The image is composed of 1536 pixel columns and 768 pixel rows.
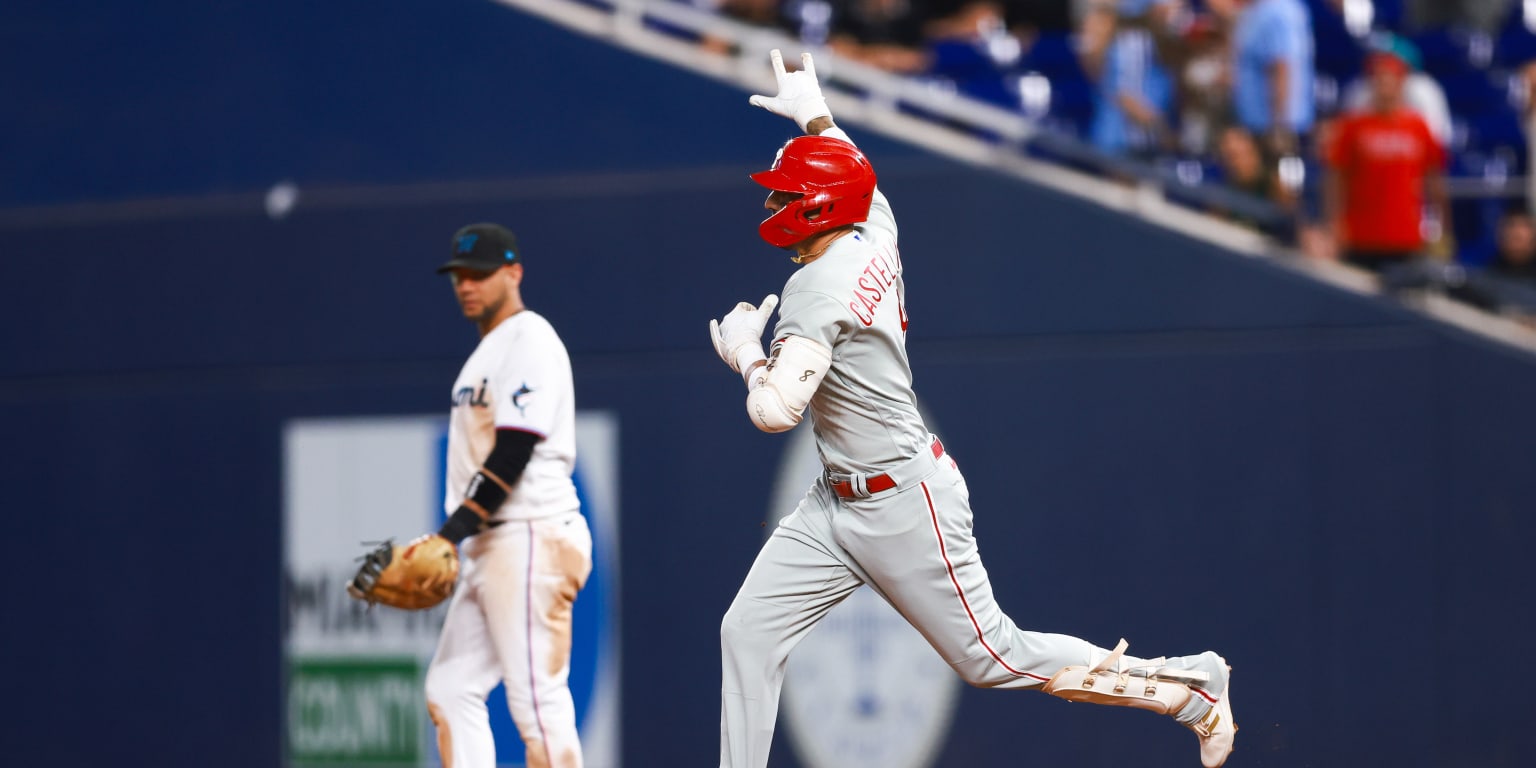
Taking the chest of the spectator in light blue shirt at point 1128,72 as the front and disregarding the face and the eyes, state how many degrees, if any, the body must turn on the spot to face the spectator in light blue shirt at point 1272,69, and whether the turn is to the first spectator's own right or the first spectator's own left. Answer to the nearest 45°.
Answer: approximately 45° to the first spectator's own left

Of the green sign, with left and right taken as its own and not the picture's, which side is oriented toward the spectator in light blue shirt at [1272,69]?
left

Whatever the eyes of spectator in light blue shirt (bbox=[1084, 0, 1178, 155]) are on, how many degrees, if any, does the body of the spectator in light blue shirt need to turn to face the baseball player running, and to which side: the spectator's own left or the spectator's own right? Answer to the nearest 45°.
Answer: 0° — they already face them

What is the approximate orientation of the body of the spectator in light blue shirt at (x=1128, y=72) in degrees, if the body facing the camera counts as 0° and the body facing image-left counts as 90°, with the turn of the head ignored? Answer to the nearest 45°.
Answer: approximately 0°

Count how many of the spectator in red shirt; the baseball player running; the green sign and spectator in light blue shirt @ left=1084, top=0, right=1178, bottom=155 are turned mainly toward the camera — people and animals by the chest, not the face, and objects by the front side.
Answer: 3
